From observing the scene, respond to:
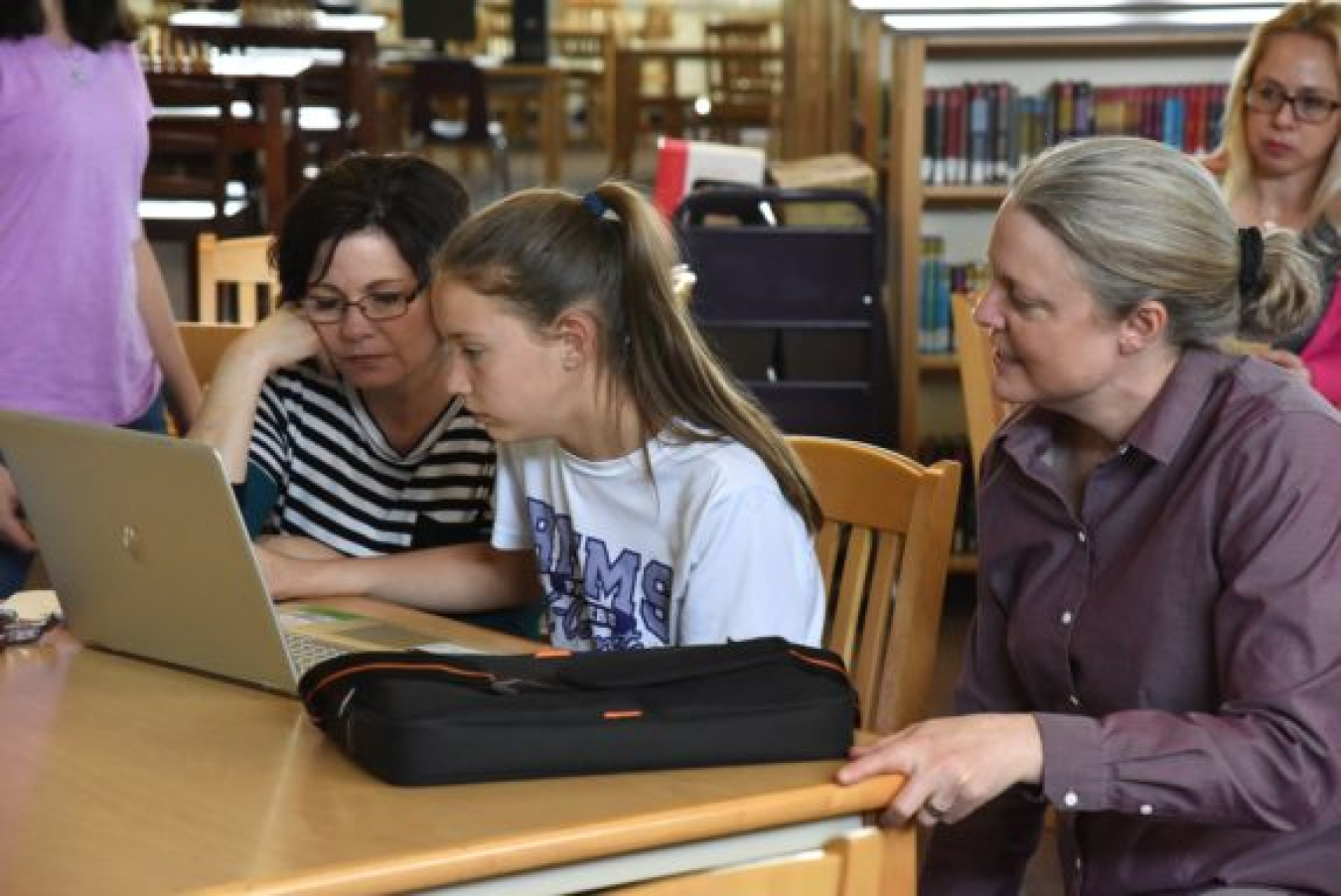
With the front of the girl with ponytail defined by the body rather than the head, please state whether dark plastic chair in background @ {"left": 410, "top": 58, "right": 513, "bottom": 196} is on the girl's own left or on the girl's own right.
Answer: on the girl's own right

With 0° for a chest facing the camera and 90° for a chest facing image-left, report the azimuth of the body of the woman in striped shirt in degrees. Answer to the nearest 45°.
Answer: approximately 0°

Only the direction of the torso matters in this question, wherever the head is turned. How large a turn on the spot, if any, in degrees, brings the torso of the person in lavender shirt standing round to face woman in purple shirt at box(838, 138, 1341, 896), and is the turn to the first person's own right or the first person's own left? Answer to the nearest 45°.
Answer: approximately 45° to the first person's own left

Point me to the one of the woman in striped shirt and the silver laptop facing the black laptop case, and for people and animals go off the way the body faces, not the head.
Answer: the woman in striped shirt

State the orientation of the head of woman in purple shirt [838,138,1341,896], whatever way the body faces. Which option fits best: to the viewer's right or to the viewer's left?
to the viewer's left

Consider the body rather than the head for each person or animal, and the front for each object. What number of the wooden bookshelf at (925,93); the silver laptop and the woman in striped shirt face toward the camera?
2

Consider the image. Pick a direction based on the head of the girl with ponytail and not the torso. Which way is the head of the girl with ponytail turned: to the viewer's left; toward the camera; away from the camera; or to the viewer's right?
to the viewer's left

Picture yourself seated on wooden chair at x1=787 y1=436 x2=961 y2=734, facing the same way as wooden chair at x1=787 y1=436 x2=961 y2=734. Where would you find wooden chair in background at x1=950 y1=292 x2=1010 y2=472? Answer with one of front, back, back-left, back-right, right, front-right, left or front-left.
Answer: back-right

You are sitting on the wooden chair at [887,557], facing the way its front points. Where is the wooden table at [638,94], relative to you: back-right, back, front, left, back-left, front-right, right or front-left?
back-right

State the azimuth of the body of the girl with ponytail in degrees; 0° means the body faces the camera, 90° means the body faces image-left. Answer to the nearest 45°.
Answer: approximately 45°
